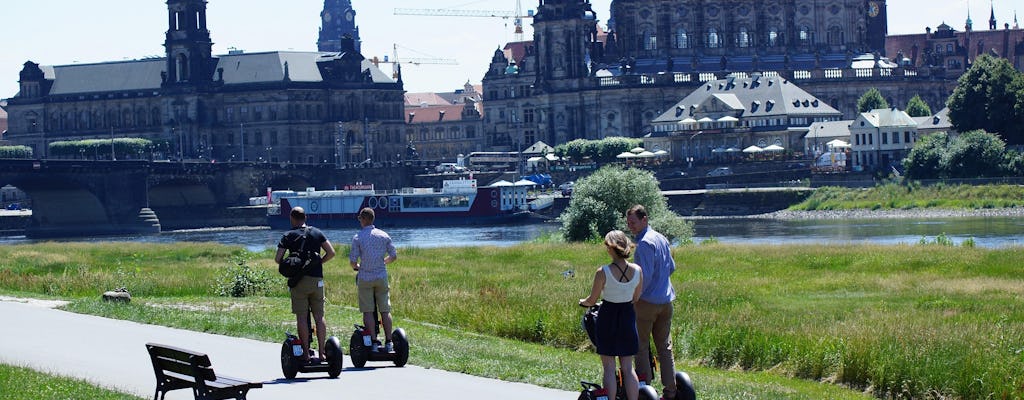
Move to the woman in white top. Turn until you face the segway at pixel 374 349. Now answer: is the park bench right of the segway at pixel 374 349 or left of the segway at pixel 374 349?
left

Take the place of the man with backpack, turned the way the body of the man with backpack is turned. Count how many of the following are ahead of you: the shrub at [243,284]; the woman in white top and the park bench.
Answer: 1

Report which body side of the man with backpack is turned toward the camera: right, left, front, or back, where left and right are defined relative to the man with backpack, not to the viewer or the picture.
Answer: back

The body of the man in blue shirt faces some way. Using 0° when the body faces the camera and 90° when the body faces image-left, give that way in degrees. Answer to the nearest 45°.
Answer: approximately 135°

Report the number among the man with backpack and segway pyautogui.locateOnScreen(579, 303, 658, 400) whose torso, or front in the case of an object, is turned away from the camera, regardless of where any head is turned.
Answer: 2

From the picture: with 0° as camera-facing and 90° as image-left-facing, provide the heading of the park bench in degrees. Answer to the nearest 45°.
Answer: approximately 225°

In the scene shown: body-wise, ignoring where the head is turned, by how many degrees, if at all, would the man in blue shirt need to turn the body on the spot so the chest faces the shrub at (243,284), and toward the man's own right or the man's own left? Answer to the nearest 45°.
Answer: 0° — they already face it

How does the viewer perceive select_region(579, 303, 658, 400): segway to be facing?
facing away from the viewer
